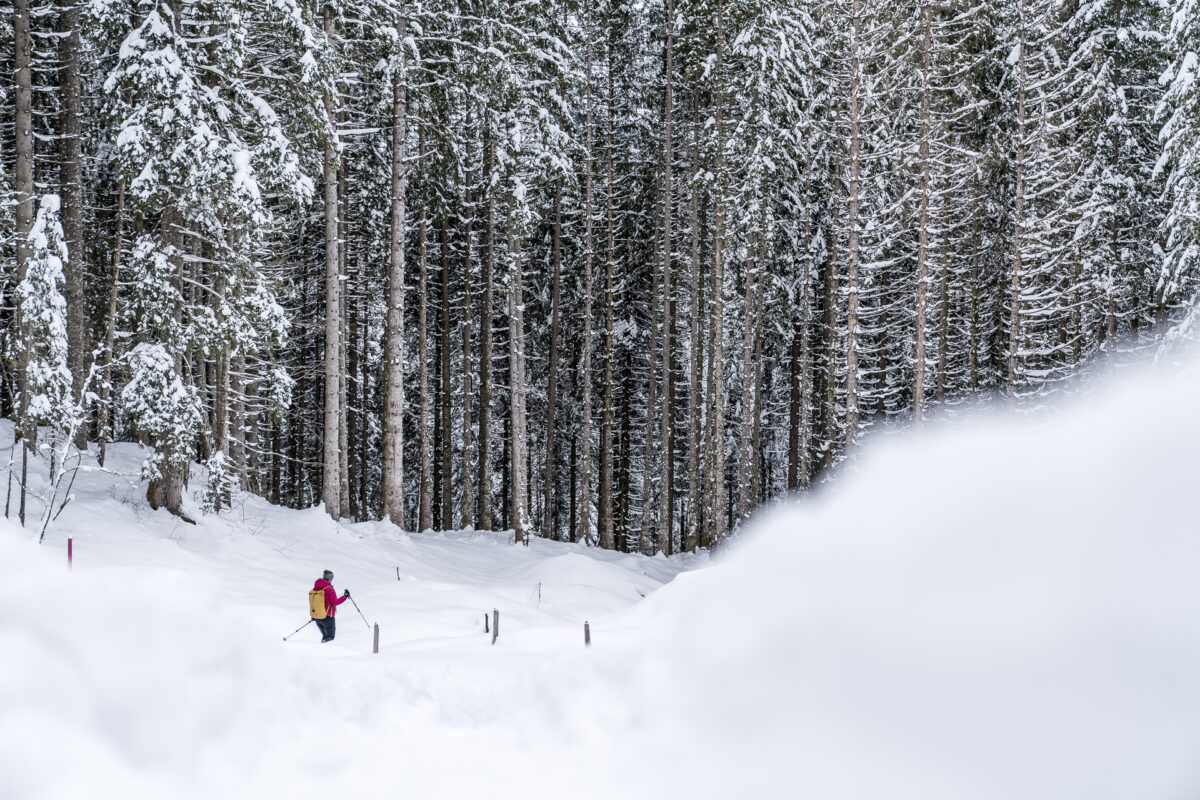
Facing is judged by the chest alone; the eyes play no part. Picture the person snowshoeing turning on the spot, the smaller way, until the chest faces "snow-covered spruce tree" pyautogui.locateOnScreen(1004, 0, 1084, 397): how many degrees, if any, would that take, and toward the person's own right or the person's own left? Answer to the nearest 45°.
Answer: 0° — they already face it

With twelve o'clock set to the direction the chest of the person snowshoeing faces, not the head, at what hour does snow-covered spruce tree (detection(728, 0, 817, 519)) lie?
The snow-covered spruce tree is roughly at 11 o'clock from the person snowshoeing.

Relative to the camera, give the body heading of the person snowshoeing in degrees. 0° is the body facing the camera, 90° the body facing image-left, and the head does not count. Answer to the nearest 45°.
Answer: approximately 270°

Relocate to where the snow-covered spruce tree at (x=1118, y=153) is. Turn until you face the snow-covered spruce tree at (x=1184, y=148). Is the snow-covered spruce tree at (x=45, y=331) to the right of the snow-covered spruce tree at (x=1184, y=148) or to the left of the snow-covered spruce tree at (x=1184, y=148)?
right

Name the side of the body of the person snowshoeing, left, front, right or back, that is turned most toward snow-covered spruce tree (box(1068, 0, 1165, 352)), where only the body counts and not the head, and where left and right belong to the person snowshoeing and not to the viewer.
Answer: front

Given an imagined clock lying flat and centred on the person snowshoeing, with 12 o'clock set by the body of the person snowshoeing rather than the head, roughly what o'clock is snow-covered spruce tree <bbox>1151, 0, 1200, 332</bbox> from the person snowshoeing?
The snow-covered spruce tree is roughly at 12 o'clock from the person snowshoeing.

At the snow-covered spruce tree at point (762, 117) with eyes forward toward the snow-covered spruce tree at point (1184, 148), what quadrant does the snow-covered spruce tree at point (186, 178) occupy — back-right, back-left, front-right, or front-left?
back-right

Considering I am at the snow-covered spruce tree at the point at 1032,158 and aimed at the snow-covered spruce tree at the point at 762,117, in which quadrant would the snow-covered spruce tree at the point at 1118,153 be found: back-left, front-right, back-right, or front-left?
back-right

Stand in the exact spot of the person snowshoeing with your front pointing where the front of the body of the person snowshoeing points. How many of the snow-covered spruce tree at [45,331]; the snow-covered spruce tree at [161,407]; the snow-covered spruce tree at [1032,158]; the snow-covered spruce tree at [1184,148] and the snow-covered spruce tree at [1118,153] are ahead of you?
3
